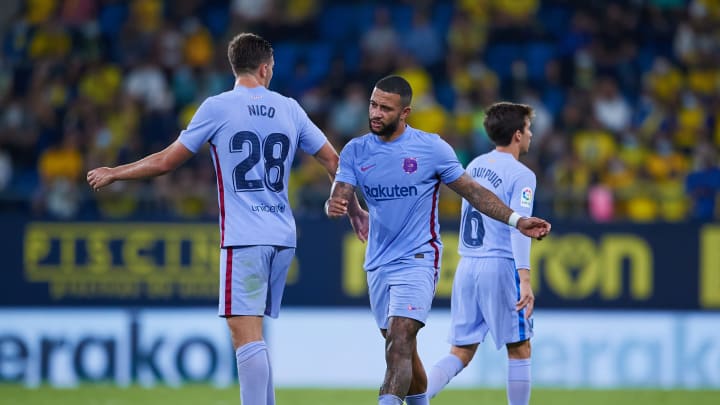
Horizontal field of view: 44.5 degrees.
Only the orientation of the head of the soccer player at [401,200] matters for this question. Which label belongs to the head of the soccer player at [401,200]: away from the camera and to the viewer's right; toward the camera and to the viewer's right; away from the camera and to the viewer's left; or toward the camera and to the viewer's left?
toward the camera and to the viewer's left

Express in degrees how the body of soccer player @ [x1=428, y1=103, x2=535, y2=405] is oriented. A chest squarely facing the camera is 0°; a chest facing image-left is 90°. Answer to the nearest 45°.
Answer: approximately 225°

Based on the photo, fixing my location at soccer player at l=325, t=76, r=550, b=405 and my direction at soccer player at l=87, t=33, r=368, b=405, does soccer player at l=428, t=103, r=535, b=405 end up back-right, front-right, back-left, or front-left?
back-right

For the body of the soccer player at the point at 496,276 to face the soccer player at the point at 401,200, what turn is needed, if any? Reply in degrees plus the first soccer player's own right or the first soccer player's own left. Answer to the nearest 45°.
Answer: approximately 180°

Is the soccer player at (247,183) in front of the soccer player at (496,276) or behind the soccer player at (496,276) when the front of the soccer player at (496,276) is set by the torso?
behind

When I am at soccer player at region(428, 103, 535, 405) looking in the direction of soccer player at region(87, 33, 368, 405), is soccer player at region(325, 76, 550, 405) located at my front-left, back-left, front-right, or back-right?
front-left

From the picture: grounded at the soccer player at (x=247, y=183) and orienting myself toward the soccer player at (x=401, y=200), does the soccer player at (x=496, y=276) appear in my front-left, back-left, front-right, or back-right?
front-left

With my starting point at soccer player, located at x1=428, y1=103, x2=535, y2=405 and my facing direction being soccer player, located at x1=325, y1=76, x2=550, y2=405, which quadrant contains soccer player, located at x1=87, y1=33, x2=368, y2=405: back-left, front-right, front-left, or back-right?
front-right
